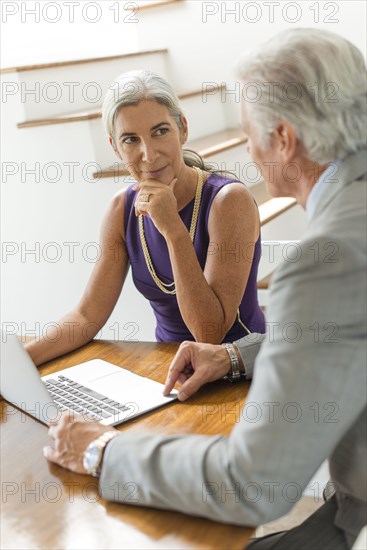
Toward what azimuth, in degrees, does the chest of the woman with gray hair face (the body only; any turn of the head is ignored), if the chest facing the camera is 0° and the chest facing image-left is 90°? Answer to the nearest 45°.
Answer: approximately 45°

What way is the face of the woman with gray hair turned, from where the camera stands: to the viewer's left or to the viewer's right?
to the viewer's right

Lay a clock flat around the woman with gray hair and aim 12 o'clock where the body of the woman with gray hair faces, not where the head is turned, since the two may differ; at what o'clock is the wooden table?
The wooden table is roughly at 11 o'clock from the woman with gray hair.

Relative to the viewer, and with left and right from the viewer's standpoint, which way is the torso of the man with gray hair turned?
facing away from the viewer and to the left of the viewer

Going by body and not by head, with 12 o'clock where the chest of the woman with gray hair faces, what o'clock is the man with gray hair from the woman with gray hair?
The man with gray hair is roughly at 10 o'clock from the woman with gray hair.

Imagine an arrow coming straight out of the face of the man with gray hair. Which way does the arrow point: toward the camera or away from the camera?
away from the camera
